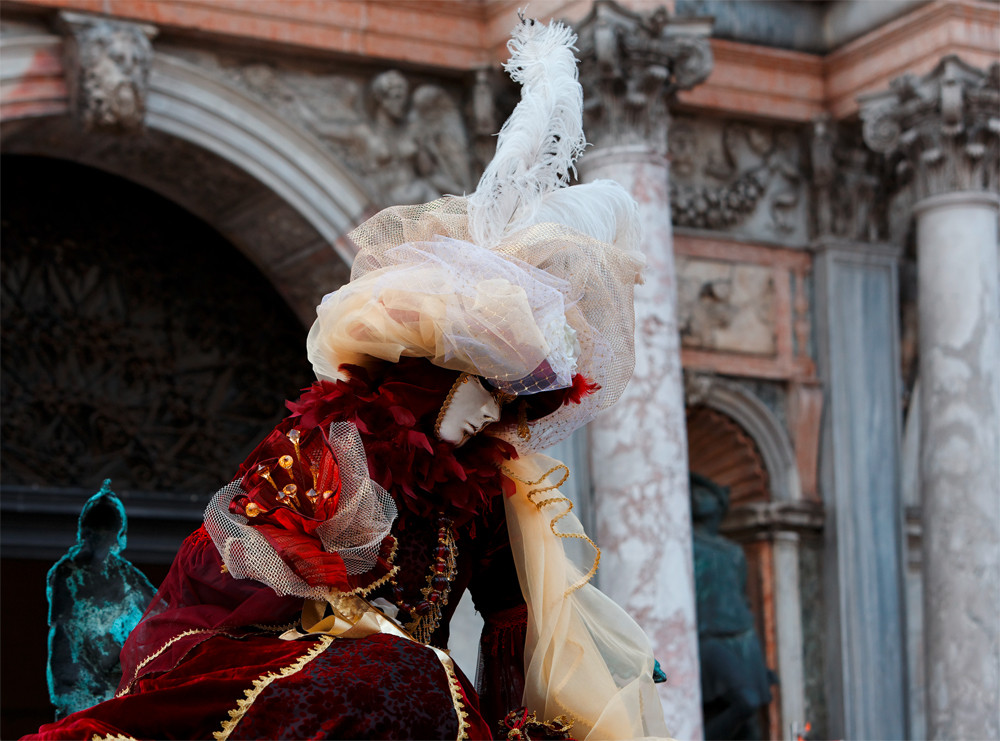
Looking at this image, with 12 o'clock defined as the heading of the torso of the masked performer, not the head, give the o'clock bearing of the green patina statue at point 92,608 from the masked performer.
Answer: The green patina statue is roughly at 6 o'clock from the masked performer.

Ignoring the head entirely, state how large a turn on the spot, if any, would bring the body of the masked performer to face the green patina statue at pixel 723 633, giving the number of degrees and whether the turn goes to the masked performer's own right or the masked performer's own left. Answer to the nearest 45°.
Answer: approximately 135° to the masked performer's own left

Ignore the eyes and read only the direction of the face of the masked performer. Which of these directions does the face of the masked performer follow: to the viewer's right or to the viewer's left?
to the viewer's right

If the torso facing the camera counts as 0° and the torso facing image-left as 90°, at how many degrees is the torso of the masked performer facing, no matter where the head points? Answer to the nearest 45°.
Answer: approximately 315°

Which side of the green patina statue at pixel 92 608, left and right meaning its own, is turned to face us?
front

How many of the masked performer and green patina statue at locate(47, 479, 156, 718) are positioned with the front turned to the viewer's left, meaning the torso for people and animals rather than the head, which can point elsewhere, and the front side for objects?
0
